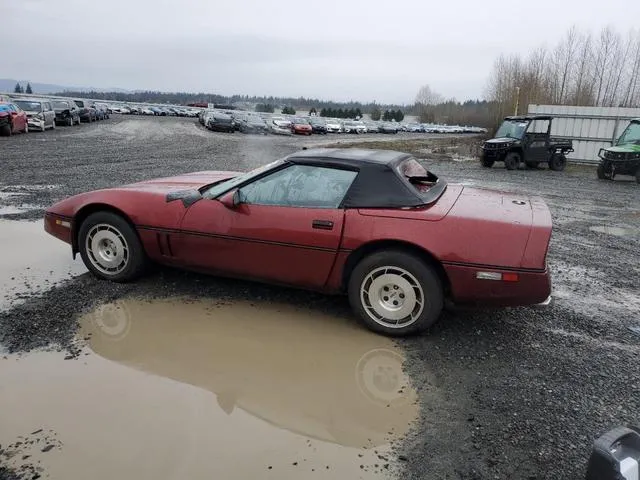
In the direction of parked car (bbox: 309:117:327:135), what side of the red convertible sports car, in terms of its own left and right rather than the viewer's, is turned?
right

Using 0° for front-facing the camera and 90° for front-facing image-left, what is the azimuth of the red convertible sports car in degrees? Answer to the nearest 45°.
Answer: approximately 90°

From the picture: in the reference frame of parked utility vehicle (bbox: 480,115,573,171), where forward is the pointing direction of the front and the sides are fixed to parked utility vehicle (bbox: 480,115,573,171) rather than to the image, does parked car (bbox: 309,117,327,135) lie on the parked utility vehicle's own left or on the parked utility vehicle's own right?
on the parked utility vehicle's own right

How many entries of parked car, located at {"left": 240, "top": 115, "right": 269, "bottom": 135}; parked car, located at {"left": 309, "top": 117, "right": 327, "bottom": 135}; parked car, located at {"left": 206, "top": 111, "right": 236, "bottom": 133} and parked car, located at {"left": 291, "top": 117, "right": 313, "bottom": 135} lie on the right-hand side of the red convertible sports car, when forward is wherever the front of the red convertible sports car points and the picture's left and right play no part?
4

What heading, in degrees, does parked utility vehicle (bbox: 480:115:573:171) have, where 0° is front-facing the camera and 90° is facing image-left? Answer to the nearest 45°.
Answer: approximately 45°

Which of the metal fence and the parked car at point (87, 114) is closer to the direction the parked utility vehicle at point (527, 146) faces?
the parked car

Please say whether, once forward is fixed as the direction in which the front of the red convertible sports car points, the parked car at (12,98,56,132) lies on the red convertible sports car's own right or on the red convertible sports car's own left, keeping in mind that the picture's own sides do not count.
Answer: on the red convertible sports car's own right

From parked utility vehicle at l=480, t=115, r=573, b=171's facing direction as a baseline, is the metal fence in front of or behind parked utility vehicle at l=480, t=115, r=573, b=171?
behind

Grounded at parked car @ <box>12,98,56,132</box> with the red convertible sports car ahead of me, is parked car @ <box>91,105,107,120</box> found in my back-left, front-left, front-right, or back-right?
back-left

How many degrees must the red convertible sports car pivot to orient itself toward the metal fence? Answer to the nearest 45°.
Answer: approximately 135° to its right
